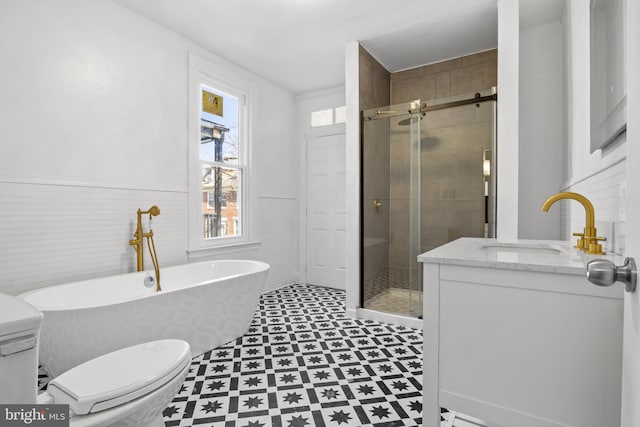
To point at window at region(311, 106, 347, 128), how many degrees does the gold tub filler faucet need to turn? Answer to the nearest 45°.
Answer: approximately 45° to its left

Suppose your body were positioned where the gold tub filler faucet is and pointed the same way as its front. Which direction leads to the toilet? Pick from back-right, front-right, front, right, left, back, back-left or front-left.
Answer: front-right

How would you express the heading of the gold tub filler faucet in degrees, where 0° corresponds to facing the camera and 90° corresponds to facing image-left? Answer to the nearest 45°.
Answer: approximately 315°

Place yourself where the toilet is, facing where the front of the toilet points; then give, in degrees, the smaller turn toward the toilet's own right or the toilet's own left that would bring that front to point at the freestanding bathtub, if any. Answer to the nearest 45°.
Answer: approximately 45° to the toilet's own left

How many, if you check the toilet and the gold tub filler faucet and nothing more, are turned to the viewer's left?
0

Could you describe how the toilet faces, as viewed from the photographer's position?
facing away from the viewer and to the right of the viewer

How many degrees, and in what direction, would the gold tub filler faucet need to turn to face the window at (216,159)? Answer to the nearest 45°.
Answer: approximately 90° to its left

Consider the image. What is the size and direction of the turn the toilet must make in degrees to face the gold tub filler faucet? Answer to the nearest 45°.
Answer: approximately 45° to its left
